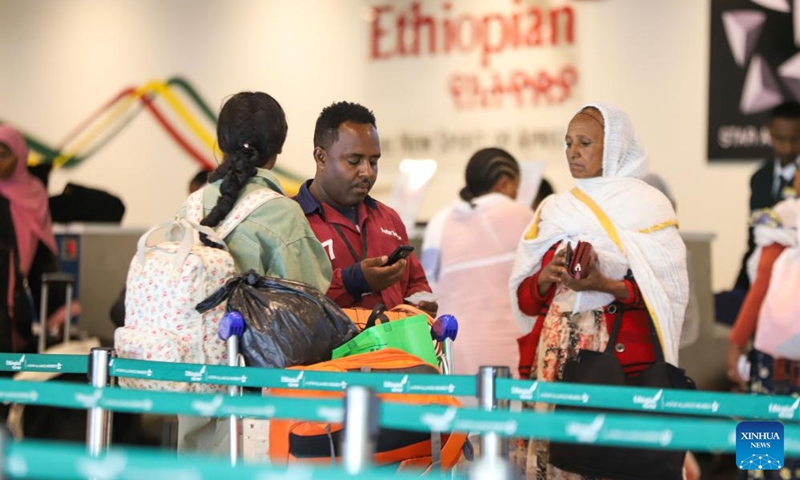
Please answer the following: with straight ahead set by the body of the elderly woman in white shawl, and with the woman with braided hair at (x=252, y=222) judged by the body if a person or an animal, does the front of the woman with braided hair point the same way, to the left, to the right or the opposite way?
the opposite way

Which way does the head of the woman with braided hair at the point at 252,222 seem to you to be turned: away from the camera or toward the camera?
away from the camera

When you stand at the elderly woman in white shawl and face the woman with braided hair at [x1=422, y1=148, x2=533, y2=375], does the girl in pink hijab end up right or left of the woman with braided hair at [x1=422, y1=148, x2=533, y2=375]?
left

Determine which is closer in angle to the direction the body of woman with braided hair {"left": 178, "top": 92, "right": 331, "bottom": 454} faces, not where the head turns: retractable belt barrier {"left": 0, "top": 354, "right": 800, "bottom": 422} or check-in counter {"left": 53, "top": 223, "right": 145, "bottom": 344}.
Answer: the check-in counter

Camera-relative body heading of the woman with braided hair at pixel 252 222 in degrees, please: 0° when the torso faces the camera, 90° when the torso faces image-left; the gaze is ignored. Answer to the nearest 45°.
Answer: approximately 225°
